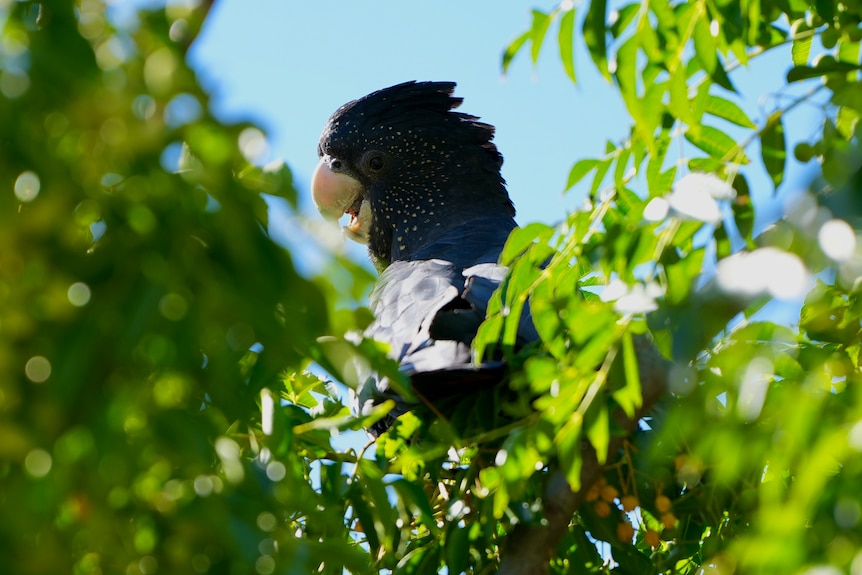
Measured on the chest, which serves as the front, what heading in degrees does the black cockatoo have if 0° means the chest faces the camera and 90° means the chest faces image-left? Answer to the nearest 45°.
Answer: approximately 90°
